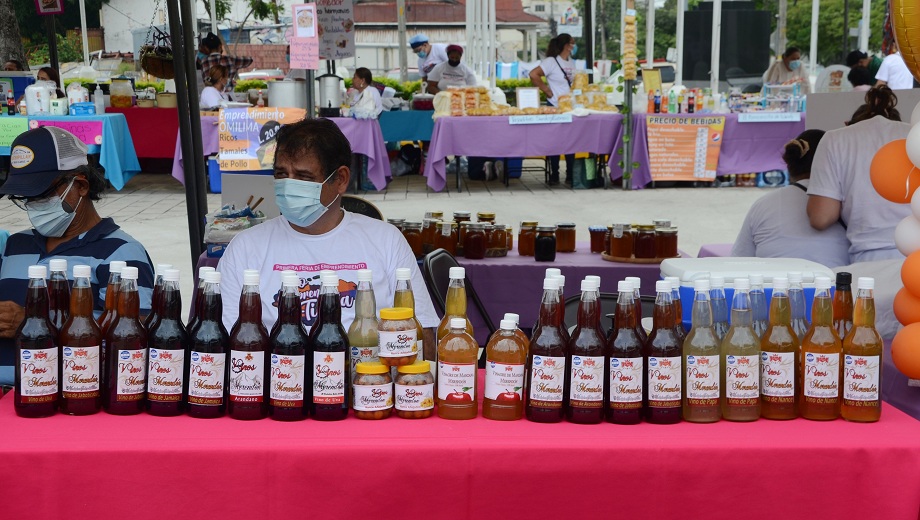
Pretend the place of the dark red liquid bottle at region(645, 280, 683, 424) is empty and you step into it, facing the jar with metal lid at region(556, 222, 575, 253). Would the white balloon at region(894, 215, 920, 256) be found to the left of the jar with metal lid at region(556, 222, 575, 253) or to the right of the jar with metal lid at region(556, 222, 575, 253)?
right

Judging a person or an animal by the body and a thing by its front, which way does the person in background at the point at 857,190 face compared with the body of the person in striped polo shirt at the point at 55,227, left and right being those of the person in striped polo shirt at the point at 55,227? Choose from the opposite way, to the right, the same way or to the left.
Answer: the opposite way

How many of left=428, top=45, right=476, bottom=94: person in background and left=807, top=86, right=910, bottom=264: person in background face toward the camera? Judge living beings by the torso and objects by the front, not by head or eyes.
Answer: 1

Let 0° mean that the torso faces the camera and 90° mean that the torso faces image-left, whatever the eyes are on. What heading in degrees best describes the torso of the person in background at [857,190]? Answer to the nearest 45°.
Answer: approximately 180°

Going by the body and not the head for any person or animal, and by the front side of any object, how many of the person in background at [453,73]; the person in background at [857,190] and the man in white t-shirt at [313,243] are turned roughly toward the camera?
2

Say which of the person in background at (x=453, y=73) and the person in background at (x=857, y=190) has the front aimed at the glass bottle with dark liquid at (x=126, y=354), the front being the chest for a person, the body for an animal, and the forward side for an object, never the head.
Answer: the person in background at (x=453, y=73)

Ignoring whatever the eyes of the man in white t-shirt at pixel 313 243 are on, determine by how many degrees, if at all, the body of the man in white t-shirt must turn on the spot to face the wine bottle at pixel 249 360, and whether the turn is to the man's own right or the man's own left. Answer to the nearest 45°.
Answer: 0° — they already face it

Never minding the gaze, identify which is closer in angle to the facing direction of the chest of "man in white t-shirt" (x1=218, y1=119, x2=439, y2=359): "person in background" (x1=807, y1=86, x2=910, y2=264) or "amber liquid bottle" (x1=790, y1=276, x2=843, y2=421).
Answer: the amber liquid bottle

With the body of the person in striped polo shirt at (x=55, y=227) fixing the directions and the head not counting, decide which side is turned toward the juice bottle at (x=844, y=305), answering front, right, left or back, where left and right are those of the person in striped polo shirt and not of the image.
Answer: left

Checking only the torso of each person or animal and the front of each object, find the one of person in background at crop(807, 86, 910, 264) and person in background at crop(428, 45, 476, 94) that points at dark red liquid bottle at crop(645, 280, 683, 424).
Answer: person in background at crop(428, 45, 476, 94)

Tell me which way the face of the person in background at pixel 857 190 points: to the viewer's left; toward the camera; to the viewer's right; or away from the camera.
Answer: away from the camera
